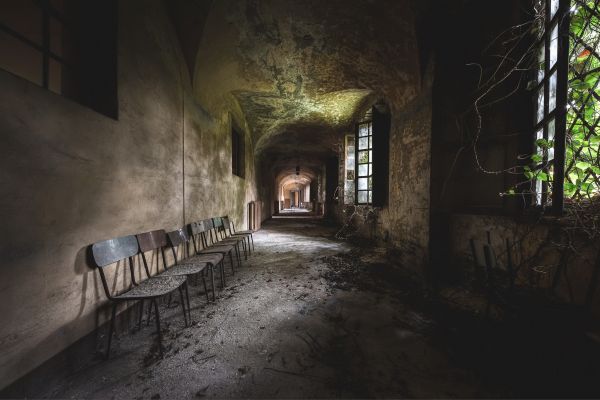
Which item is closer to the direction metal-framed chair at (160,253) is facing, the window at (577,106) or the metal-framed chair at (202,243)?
the window

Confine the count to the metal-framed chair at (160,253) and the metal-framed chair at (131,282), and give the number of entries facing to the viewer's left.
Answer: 0

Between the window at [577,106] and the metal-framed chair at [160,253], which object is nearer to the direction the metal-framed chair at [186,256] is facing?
the window

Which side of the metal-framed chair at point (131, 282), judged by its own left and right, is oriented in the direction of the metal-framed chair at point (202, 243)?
left

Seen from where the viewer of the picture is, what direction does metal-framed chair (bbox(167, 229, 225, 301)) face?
facing the viewer and to the right of the viewer

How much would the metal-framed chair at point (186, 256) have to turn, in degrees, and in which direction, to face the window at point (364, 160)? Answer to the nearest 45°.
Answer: approximately 45° to its left

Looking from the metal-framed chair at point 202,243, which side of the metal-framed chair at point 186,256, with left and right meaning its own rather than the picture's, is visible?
left

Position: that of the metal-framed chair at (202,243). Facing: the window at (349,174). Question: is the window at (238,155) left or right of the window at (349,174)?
left

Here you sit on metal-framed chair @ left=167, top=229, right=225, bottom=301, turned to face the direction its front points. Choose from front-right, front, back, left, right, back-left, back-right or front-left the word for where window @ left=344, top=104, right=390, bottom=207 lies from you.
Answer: front-left
